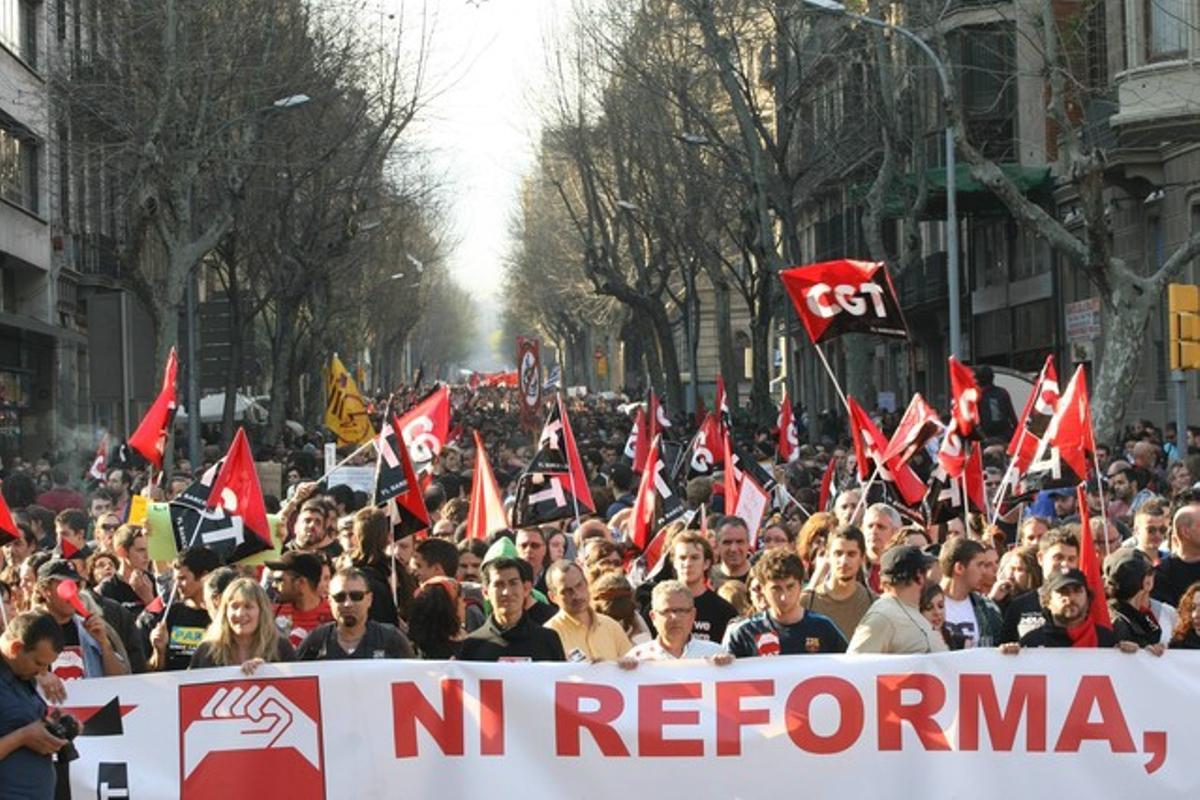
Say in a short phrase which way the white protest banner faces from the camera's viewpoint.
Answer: facing the viewer

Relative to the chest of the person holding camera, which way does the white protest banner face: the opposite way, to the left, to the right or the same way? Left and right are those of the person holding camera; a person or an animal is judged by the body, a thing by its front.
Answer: to the right

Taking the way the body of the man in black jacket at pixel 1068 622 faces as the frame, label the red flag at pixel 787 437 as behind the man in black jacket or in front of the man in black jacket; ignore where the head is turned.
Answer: behind

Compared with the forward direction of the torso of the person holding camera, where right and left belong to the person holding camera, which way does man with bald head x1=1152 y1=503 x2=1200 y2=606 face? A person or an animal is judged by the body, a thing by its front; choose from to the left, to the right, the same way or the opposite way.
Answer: to the right

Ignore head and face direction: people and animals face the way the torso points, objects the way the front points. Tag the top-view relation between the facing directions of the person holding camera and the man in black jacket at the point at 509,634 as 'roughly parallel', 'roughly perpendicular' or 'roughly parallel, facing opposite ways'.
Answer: roughly perpendicular

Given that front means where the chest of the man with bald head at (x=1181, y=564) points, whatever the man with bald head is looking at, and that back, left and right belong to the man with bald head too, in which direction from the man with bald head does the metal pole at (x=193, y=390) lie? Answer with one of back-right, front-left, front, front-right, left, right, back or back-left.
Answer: back

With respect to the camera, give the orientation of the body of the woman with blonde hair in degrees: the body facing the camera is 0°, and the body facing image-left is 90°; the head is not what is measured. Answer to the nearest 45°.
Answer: approximately 0°

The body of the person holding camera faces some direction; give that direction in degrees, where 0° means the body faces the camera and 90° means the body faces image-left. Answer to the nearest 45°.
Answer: approximately 270°

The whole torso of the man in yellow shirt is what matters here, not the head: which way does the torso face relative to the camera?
toward the camera
